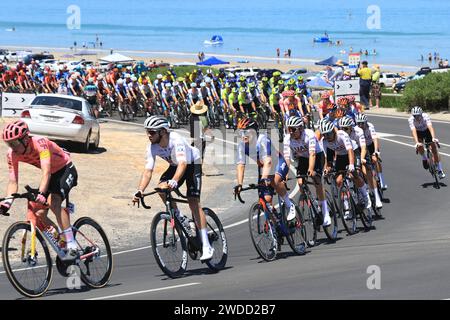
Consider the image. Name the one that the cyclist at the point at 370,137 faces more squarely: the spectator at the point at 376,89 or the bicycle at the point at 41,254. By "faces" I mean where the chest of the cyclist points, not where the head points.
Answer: the bicycle

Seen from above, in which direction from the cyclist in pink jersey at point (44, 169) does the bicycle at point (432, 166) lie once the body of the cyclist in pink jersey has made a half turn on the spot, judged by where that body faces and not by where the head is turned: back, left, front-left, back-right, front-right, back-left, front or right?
front

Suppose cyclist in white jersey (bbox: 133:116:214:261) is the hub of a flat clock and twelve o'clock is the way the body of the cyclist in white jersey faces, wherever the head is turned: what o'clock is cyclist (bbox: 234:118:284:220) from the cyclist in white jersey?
The cyclist is roughly at 6 o'clock from the cyclist in white jersey.

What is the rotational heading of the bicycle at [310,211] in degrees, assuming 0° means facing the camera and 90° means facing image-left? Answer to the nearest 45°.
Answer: approximately 45°

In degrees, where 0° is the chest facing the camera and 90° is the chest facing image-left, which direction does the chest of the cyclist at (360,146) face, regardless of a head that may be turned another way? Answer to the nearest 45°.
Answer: approximately 45°

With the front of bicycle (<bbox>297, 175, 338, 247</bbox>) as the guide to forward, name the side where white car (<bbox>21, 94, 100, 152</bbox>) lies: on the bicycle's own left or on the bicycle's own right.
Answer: on the bicycle's own right

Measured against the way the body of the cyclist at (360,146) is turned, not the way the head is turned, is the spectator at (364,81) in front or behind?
behind

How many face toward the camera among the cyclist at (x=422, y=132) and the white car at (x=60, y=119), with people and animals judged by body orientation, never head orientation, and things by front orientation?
1

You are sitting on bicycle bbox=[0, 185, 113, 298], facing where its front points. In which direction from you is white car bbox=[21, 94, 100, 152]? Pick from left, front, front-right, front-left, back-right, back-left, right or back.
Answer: back-right

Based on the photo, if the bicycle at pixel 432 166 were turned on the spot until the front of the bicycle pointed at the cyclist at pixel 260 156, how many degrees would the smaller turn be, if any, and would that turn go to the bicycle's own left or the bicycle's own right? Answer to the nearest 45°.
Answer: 0° — it already faces them
